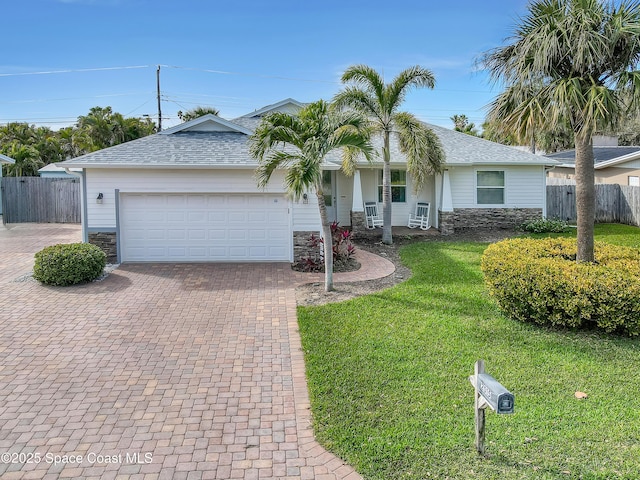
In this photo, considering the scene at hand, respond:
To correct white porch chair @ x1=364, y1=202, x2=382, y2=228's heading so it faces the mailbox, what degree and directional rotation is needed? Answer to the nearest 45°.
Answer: approximately 45° to its right

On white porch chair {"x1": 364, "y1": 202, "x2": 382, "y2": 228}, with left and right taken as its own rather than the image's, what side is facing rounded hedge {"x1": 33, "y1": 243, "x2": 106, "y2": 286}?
right

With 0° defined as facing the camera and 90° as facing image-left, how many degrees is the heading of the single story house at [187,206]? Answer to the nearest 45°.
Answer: approximately 0°

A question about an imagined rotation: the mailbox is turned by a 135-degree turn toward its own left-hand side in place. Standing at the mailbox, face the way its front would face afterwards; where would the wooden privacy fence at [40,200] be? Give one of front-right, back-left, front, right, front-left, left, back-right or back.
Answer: front-left

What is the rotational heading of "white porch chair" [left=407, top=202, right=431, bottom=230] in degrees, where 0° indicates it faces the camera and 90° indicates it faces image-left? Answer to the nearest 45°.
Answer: approximately 45°

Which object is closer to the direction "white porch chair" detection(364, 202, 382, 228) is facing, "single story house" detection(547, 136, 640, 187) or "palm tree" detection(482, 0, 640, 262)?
the palm tree

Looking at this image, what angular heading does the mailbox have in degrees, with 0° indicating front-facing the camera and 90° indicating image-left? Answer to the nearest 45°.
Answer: approximately 315°

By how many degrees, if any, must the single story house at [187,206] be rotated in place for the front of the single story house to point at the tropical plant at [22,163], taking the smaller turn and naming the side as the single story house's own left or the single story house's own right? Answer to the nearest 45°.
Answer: approximately 135° to the single story house's own right

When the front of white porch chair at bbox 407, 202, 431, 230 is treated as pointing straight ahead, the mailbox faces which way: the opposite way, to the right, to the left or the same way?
to the left
